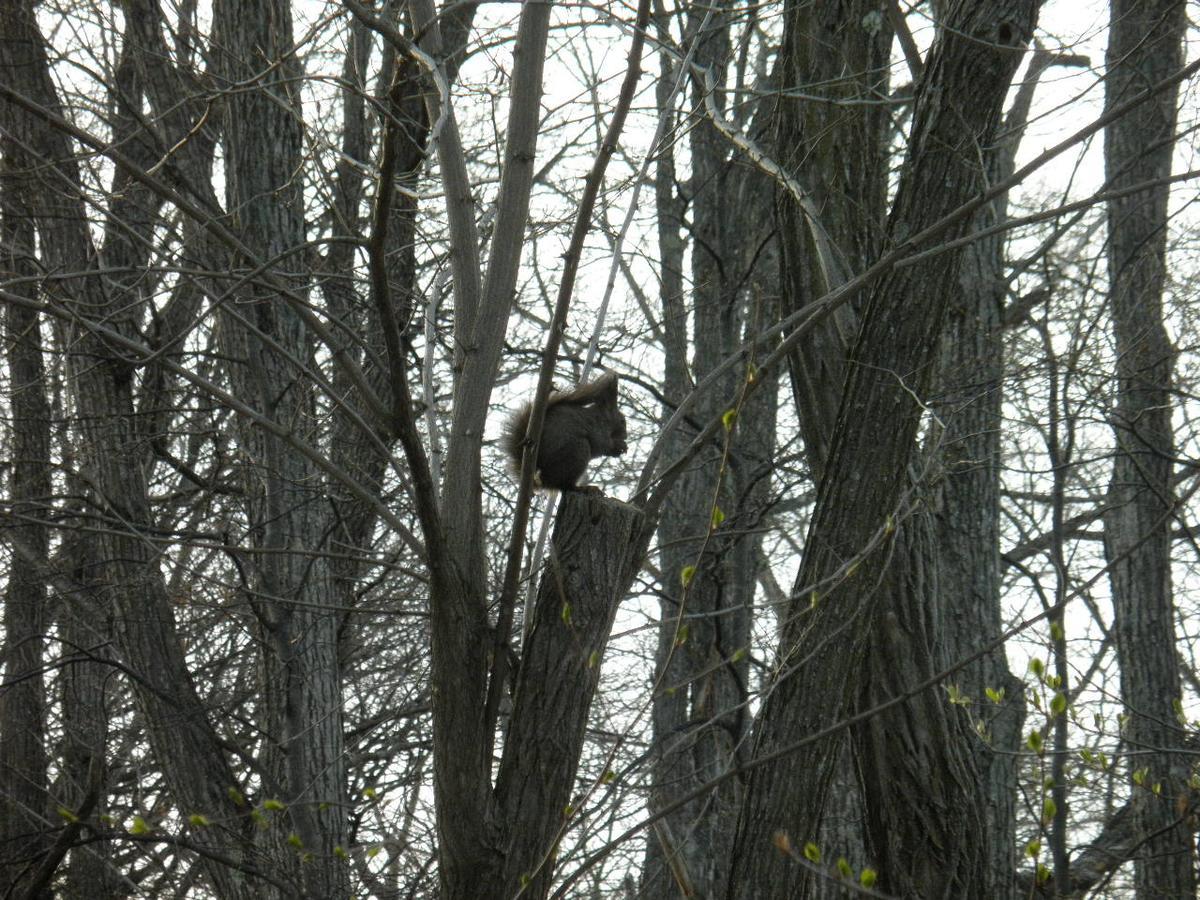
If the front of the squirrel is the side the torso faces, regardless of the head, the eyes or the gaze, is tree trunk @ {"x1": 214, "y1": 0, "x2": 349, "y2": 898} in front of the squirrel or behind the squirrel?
behind

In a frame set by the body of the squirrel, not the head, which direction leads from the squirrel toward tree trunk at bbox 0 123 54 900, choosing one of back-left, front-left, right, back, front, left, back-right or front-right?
back-left

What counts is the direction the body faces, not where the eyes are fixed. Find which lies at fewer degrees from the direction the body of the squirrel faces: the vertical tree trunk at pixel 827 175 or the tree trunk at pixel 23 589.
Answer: the vertical tree trunk

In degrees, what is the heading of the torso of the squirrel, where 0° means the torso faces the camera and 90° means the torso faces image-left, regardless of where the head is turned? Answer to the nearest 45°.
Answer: approximately 270°

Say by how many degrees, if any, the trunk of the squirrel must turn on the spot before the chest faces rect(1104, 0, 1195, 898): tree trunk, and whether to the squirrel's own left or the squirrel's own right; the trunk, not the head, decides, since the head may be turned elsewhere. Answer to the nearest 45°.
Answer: approximately 45° to the squirrel's own left

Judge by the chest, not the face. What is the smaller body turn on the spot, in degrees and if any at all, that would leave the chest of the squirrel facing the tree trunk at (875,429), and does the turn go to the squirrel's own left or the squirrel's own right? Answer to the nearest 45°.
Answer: approximately 45° to the squirrel's own right

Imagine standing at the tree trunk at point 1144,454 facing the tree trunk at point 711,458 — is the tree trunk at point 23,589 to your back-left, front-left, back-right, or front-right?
front-left
